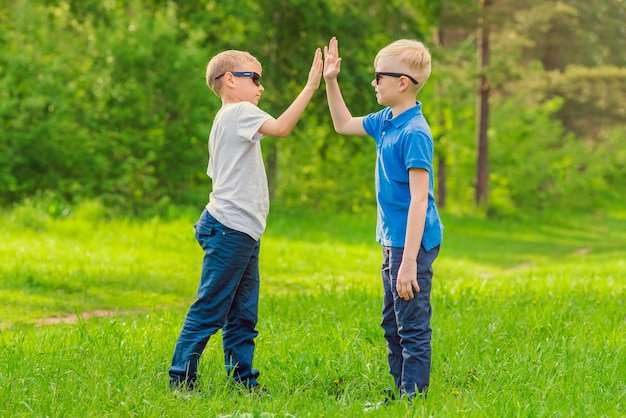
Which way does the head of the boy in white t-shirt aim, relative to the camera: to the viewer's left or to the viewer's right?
to the viewer's right

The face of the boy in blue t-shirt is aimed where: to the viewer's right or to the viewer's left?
to the viewer's left

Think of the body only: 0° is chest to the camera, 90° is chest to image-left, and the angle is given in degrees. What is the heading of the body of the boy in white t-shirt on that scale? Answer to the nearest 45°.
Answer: approximately 270°

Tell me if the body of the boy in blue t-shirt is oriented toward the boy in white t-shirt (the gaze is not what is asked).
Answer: yes

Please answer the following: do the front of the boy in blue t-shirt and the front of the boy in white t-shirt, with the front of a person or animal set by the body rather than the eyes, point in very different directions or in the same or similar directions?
very different directions

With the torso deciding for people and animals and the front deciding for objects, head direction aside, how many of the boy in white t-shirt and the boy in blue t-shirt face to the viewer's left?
1

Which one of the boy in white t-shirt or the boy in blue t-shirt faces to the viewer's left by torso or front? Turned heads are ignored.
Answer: the boy in blue t-shirt

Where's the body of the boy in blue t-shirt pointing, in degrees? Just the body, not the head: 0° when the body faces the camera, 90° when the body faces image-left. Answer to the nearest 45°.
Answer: approximately 90°

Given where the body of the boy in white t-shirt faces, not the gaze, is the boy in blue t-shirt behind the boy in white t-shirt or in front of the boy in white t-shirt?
in front
